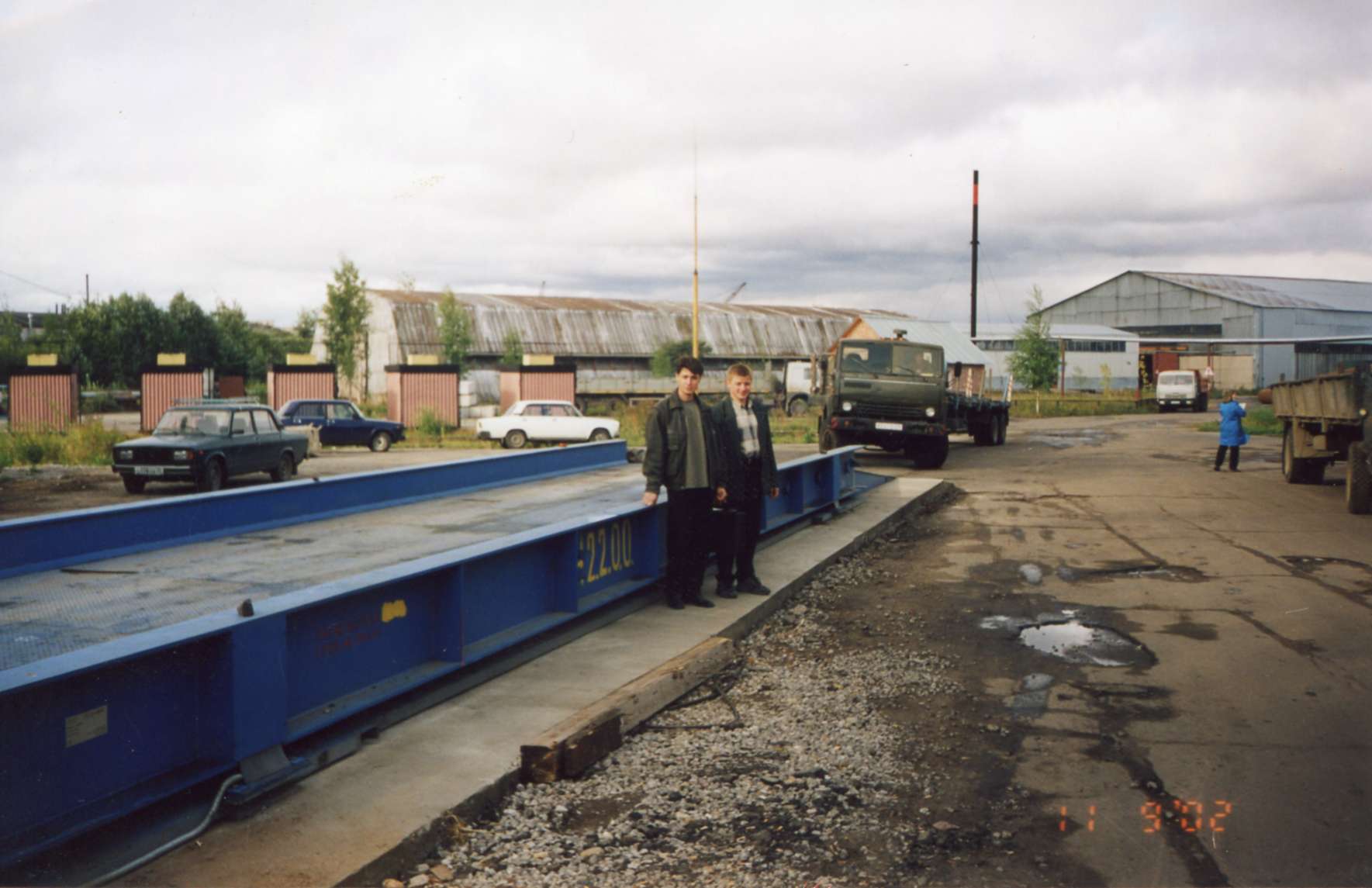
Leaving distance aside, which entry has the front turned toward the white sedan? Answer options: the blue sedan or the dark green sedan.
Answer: the blue sedan

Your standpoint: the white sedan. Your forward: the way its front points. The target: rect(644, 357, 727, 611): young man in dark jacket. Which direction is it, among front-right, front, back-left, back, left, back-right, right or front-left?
right

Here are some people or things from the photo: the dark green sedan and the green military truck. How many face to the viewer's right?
0

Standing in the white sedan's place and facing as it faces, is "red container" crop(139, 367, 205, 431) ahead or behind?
behind

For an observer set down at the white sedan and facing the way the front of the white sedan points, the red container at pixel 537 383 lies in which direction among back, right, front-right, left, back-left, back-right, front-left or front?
left

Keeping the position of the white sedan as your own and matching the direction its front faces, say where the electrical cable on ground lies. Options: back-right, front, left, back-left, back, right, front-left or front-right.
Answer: right

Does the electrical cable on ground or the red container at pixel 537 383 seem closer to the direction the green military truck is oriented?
the electrical cable on ground

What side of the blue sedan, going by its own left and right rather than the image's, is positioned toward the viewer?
right

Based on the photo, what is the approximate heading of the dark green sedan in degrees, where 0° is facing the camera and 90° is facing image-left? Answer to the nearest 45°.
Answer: approximately 45°

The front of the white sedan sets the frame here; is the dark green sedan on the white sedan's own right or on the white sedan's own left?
on the white sedan's own right

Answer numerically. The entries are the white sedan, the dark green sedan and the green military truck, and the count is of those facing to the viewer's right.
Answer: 1
